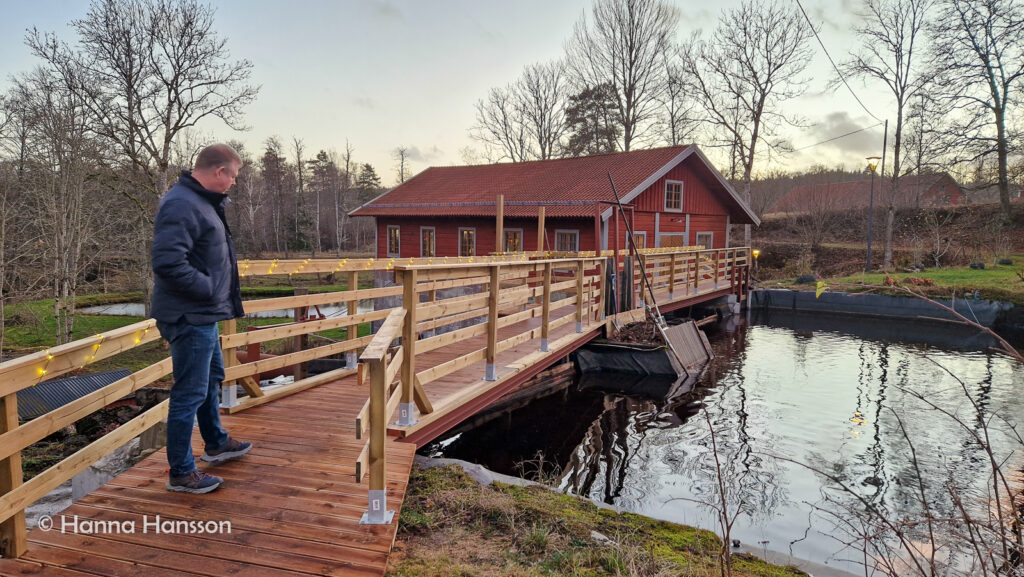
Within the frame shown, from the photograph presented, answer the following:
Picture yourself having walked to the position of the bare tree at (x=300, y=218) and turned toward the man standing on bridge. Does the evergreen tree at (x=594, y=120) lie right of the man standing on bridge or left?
left

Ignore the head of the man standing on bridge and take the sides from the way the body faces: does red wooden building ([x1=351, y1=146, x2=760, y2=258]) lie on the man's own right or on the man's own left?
on the man's own left

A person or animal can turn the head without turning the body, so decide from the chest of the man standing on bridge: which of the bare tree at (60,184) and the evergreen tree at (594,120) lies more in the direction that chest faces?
the evergreen tree

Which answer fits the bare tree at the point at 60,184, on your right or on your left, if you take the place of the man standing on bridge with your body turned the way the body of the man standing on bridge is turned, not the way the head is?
on your left

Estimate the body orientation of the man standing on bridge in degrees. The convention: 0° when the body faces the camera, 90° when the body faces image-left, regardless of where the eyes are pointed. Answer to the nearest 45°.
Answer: approximately 270°

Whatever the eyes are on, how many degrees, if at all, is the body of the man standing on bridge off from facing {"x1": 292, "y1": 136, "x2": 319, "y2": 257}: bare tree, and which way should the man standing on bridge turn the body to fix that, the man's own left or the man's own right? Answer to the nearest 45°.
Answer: approximately 90° to the man's own left

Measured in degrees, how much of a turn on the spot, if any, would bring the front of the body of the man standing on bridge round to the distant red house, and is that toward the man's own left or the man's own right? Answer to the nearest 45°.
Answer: approximately 45° to the man's own left

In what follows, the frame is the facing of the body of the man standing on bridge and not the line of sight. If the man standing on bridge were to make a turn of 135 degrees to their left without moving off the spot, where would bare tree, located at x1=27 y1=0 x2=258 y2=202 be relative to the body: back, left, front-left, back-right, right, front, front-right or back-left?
front-right

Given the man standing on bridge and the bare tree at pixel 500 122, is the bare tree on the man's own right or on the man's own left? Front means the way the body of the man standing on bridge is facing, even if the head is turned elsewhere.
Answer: on the man's own left
